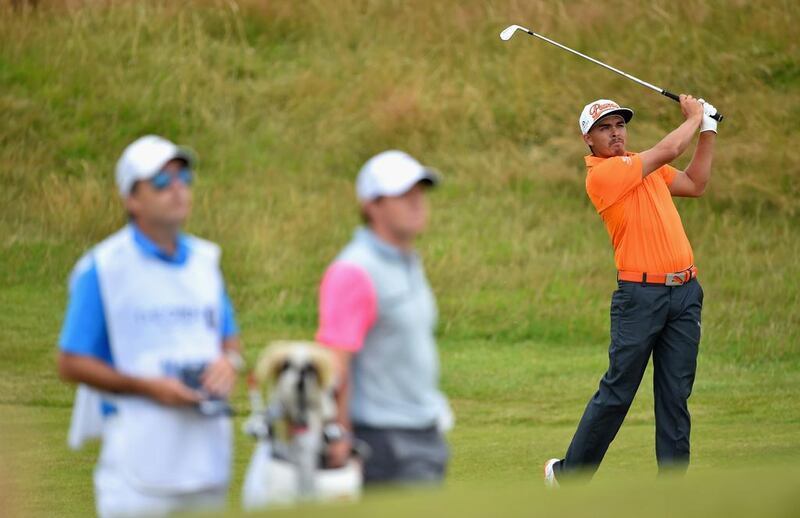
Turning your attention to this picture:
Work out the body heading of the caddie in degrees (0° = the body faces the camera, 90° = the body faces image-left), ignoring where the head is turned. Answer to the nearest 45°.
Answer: approximately 315°

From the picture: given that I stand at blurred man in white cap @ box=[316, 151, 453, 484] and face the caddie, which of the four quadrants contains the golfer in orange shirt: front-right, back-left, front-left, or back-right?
back-right

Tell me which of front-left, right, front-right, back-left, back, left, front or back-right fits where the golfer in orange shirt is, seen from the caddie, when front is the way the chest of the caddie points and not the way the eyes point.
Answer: left

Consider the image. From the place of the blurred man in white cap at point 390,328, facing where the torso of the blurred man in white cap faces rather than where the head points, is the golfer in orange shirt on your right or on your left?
on your left

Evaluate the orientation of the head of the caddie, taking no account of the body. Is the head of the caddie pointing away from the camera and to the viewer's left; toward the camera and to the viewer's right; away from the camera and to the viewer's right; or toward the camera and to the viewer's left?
toward the camera and to the viewer's right

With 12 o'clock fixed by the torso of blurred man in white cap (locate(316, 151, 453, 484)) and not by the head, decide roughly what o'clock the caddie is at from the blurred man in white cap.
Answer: The caddie is roughly at 4 o'clock from the blurred man in white cap.
